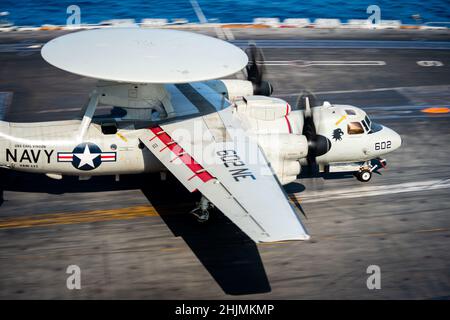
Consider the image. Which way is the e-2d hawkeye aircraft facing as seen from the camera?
to the viewer's right
